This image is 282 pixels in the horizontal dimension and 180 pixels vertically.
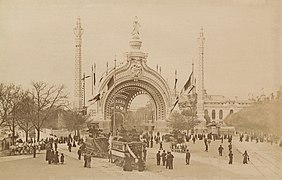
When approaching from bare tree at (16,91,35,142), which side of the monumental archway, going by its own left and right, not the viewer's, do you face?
right

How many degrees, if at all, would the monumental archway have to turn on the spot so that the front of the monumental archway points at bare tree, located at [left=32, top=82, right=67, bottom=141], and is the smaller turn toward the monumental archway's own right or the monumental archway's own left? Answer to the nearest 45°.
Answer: approximately 90° to the monumental archway's own right

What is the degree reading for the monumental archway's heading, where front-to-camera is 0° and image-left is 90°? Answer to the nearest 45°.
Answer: approximately 0°

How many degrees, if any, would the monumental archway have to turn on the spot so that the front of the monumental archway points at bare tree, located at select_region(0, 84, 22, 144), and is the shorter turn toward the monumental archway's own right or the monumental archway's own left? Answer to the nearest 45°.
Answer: approximately 90° to the monumental archway's own right
